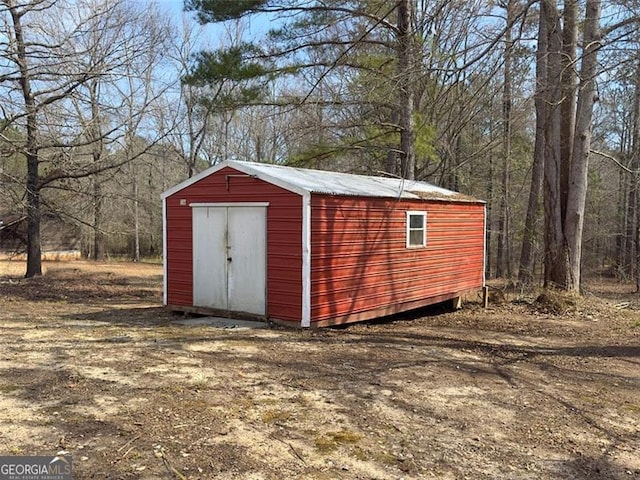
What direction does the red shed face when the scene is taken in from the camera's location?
facing the viewer and to the left of the viewer

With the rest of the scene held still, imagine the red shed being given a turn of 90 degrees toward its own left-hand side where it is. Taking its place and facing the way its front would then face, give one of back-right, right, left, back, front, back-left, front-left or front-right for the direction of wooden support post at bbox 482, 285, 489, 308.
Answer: left
